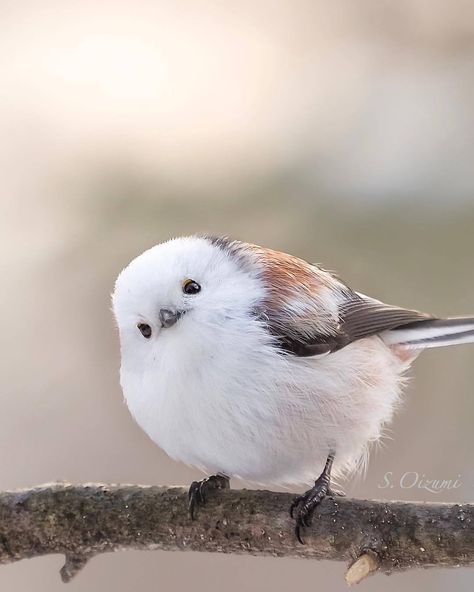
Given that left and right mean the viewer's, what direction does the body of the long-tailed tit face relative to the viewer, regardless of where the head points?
facing the viewer and to the left of the viewer
